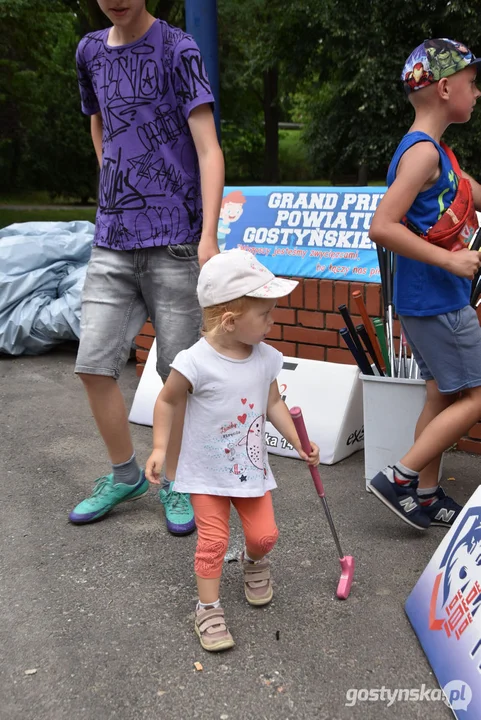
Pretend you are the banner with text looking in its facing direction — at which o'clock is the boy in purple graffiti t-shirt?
The boy in purple graffiti t-shirt is roughly at 1 o'clock from the banner with text.

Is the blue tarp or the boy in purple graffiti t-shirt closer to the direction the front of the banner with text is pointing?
the boy in purple graffiti t-shirt

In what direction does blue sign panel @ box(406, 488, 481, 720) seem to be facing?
toward the camera

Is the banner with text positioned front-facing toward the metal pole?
no

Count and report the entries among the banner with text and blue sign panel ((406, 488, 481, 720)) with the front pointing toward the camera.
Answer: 2

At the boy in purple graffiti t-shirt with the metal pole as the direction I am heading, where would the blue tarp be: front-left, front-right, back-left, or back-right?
front-left

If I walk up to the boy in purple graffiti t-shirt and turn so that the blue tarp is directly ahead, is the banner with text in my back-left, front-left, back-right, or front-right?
front-right

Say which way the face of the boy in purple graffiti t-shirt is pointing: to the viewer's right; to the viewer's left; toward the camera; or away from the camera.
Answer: toward the camera

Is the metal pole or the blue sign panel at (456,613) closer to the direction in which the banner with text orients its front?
the blue sign panel

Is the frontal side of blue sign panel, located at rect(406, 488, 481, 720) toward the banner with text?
no

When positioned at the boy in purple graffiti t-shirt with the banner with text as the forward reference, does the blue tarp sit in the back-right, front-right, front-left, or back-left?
front-left

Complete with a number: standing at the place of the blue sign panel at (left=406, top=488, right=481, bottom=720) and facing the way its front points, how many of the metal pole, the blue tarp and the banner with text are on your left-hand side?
0

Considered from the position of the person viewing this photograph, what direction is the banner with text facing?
facing the viewer

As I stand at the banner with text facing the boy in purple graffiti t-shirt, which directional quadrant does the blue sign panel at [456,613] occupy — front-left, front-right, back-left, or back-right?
front-left

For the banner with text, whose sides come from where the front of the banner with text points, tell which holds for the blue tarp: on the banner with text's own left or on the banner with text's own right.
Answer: on the banner with text's own right

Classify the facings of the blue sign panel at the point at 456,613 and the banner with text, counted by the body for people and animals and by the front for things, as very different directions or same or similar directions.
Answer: same or similar directions

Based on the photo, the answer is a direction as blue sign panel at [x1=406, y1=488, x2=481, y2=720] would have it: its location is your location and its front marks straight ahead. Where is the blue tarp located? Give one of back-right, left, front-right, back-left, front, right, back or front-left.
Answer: back-right
